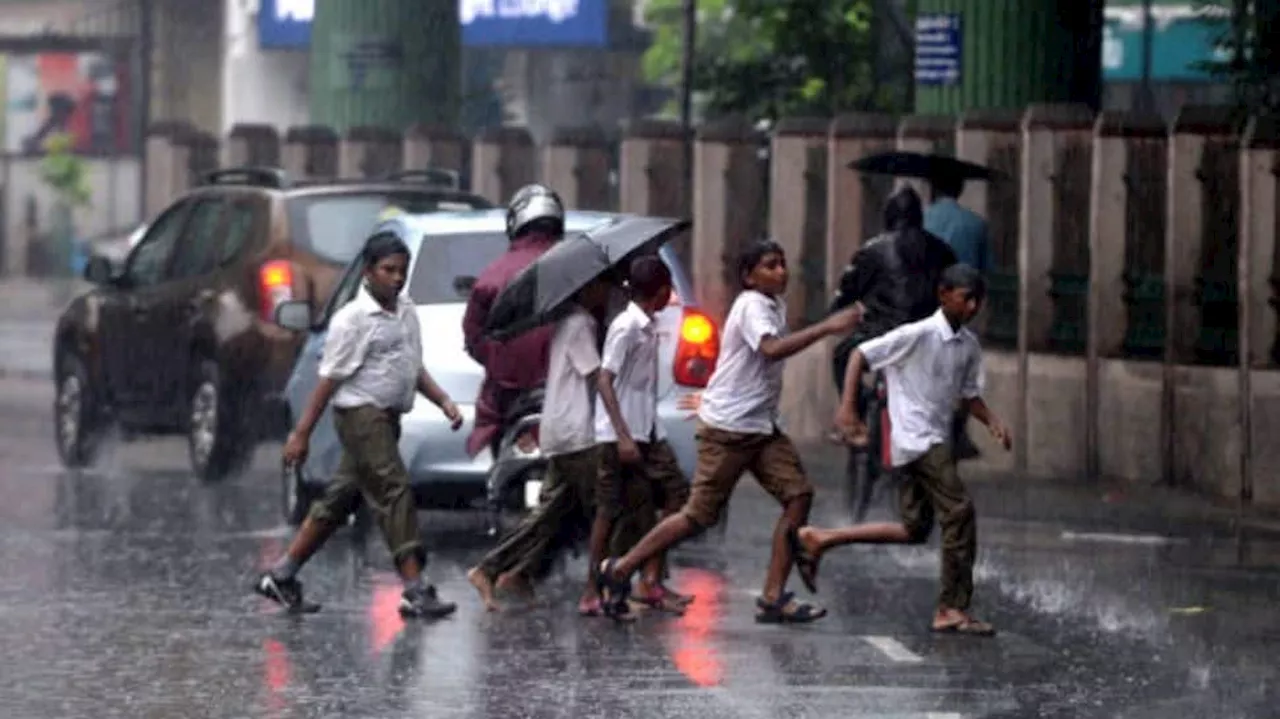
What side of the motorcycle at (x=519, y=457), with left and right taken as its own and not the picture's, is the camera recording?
back

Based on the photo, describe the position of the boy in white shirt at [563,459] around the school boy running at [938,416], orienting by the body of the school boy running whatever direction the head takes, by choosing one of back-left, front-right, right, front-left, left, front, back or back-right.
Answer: back-right

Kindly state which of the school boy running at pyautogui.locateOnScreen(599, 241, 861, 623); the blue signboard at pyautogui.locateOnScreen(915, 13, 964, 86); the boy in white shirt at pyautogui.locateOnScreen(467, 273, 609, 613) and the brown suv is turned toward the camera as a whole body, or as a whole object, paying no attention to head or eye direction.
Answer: the blue signboard

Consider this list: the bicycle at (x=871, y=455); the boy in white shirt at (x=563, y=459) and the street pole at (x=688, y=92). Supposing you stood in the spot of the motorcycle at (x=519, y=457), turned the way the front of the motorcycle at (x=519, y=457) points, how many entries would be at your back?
1

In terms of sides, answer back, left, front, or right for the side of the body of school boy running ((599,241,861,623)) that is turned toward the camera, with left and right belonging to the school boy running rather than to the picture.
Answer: right

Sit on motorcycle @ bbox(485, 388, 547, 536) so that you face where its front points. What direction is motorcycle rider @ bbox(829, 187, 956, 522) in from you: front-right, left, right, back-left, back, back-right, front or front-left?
front-right

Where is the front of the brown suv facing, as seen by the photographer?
facing away from the viewer and to the left of the viewer

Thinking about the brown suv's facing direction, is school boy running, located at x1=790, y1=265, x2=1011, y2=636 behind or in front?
behind

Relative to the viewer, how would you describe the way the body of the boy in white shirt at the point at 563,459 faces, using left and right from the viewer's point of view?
facing to the right of the viewer

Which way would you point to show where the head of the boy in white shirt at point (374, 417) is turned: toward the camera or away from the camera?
toward the camera

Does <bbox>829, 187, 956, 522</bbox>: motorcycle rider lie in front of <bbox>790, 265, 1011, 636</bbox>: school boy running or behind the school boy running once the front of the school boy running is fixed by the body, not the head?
behind

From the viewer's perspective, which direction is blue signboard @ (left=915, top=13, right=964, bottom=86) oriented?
toward the camera
